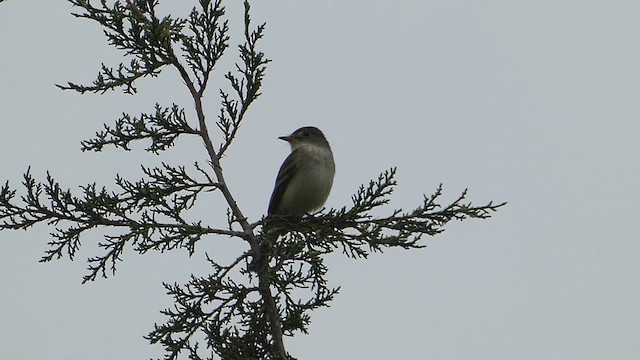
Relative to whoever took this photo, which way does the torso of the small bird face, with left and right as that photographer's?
facing the viewer and to the right of the viewer
